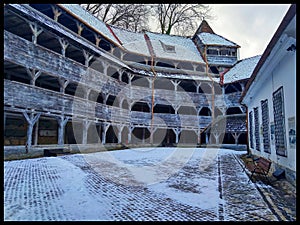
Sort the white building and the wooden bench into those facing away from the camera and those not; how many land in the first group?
0

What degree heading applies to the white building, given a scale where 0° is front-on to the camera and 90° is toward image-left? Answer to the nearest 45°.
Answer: approximately 90°

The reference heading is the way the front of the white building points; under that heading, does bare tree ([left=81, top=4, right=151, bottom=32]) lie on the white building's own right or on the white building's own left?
on the white building's own right

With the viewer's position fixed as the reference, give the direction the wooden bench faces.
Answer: facing the viewer and to the left of the viewer

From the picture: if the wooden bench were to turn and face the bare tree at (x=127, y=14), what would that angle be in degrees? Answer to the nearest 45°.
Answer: approximately 90° to its right

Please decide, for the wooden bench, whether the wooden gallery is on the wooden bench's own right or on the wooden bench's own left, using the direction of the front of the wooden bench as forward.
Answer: on the wooden bench's own right
